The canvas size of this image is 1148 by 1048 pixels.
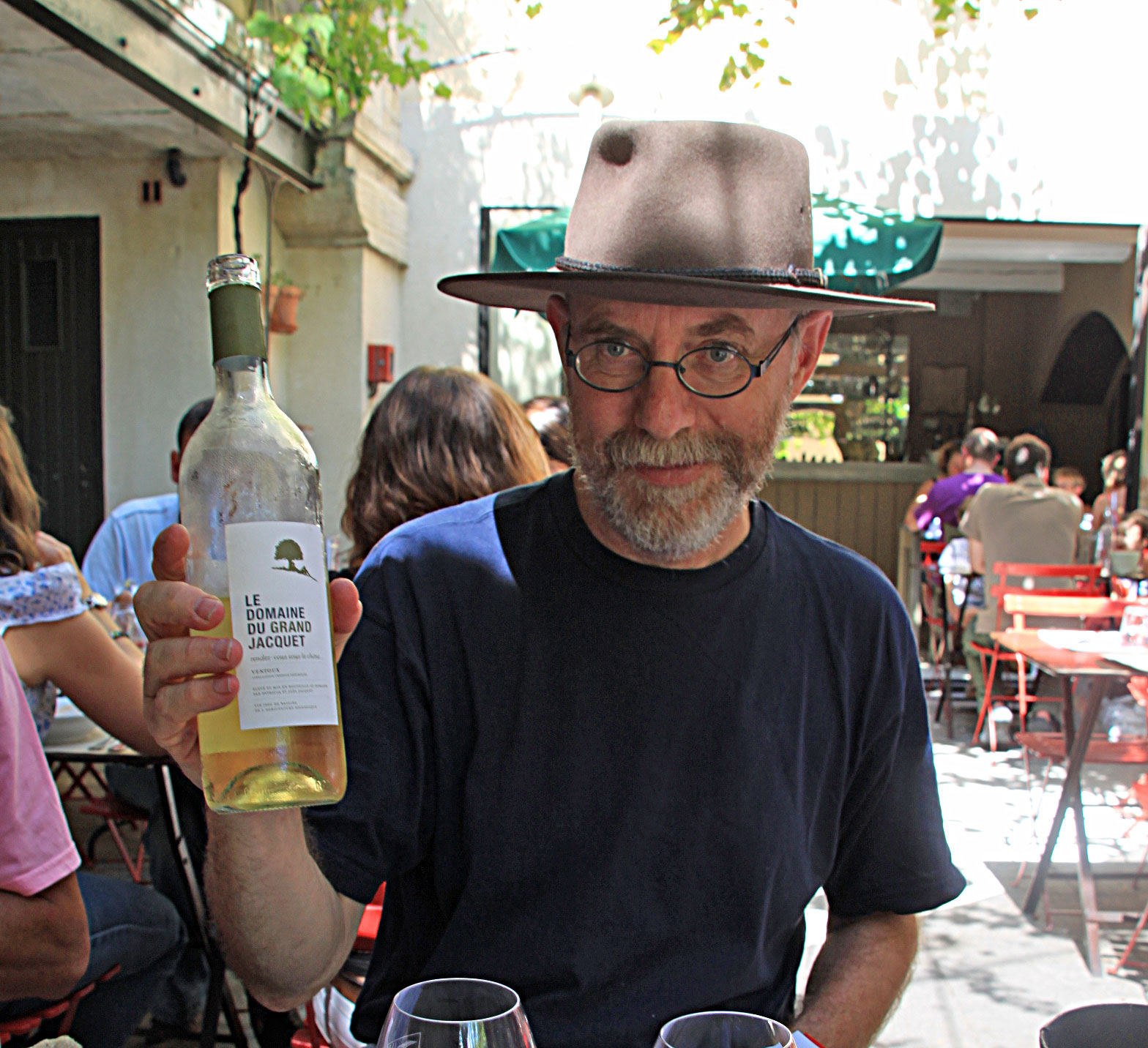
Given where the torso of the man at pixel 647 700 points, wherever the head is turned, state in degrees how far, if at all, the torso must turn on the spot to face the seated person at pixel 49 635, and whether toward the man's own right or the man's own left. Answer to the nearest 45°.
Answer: approximately 135° to the man's own right

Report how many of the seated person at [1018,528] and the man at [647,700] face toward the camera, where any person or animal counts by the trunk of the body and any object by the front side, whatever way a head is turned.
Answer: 1

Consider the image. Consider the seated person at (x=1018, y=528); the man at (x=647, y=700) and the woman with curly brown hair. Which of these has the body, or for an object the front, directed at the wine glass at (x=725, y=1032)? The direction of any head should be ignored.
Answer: the man

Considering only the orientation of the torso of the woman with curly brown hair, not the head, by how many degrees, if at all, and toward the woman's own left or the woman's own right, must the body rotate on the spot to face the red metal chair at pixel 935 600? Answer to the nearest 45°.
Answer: approximately 45° to the woman's own right

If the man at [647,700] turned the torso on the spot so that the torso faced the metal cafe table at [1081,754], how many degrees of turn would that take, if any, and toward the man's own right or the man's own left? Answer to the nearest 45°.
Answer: approximately 135° to the man's own left

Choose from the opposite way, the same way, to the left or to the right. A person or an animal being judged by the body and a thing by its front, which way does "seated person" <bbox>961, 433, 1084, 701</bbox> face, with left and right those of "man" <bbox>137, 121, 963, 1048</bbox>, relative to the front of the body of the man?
the opposite way

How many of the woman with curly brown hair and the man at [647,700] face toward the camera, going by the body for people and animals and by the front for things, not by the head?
1

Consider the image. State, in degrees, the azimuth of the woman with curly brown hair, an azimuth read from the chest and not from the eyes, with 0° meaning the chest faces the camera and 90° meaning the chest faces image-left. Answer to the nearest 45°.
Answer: approximately 180°

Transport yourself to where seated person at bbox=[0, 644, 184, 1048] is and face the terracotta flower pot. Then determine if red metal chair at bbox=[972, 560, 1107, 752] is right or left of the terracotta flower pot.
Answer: right

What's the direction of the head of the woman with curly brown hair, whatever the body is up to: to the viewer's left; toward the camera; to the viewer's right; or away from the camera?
away from the camera

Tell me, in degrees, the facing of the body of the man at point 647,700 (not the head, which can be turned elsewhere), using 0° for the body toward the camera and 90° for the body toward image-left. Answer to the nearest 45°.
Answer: approximately 0°

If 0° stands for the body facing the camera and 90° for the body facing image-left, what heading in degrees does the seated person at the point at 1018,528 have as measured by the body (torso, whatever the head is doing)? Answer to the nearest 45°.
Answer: approximately 180°

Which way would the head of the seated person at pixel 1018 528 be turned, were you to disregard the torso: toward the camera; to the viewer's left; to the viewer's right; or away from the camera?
away from the camera
